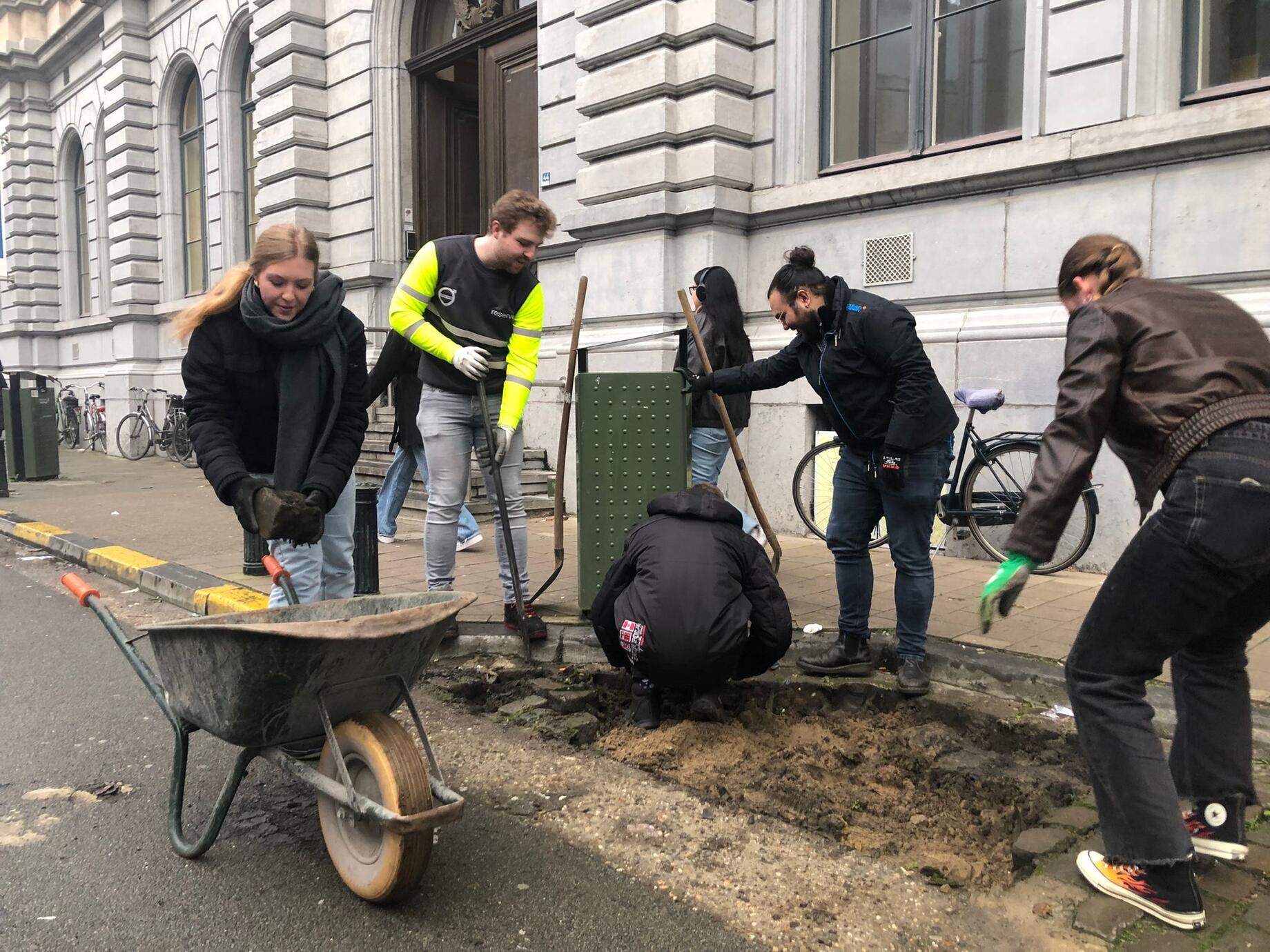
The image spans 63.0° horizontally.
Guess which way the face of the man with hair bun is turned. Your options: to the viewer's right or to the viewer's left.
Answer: to the viewer's left

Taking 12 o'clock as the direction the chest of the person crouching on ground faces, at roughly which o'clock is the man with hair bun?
The man with hair bun is roughly at 2 o'clock from the person crouching on ground.

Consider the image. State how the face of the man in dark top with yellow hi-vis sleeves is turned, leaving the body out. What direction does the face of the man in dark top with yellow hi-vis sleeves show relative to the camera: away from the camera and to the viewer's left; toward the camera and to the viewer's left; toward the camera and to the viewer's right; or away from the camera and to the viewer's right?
toward the camera and to the viewer's right

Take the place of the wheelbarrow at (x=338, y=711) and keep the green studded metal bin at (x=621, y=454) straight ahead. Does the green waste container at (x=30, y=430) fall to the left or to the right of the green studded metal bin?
left

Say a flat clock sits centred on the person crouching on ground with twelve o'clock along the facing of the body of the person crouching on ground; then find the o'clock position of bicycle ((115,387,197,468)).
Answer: The bicycle is roughly at 11 o'clock from the person crouching on ground.

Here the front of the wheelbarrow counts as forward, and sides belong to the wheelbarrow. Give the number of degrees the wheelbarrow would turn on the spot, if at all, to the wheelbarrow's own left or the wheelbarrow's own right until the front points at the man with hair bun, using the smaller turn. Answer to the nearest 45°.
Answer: approximately 90° to the wheelbarrow's own left

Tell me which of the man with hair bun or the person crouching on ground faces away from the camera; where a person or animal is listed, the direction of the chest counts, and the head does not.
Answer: the person crouching on ground

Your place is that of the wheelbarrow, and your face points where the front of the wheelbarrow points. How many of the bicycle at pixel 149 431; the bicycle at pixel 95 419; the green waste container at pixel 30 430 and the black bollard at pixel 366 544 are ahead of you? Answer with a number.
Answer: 0

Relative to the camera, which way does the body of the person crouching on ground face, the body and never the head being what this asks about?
away from the camera

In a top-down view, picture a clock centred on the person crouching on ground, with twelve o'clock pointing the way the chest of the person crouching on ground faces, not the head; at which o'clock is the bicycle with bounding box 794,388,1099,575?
The bicycle is roughly at 1 o'clock from the person crouching on ground.

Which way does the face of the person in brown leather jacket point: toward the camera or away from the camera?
away from the camera

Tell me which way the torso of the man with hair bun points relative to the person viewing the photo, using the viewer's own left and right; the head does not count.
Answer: facing the viewer and to the left of the viewer

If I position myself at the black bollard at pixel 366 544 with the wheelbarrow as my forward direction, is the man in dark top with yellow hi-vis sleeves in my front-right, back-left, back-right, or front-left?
front-left

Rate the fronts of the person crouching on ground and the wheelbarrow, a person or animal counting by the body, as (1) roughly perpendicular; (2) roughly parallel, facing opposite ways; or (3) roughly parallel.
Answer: roughly perpendicular

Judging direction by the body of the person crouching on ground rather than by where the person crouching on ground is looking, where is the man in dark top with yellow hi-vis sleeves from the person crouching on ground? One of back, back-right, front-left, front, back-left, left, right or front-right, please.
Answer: front-left

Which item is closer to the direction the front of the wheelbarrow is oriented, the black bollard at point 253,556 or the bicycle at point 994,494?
the bicycle

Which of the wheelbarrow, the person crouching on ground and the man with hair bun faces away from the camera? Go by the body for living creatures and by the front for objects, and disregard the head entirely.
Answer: the person crouching on ground

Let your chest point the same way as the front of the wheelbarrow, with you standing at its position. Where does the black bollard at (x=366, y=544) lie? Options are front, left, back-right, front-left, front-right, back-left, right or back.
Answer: back-left

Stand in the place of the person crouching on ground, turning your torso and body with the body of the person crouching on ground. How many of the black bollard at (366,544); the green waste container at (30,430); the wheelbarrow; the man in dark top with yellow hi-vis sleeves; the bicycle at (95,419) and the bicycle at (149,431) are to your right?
0

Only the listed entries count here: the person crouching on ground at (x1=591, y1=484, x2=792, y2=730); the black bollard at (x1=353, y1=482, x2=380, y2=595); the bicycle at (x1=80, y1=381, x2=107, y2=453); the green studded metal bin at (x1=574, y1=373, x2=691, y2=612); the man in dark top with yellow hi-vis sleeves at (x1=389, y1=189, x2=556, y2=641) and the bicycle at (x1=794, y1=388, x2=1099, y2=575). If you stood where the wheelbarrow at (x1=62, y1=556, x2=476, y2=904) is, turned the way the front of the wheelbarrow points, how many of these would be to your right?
0
